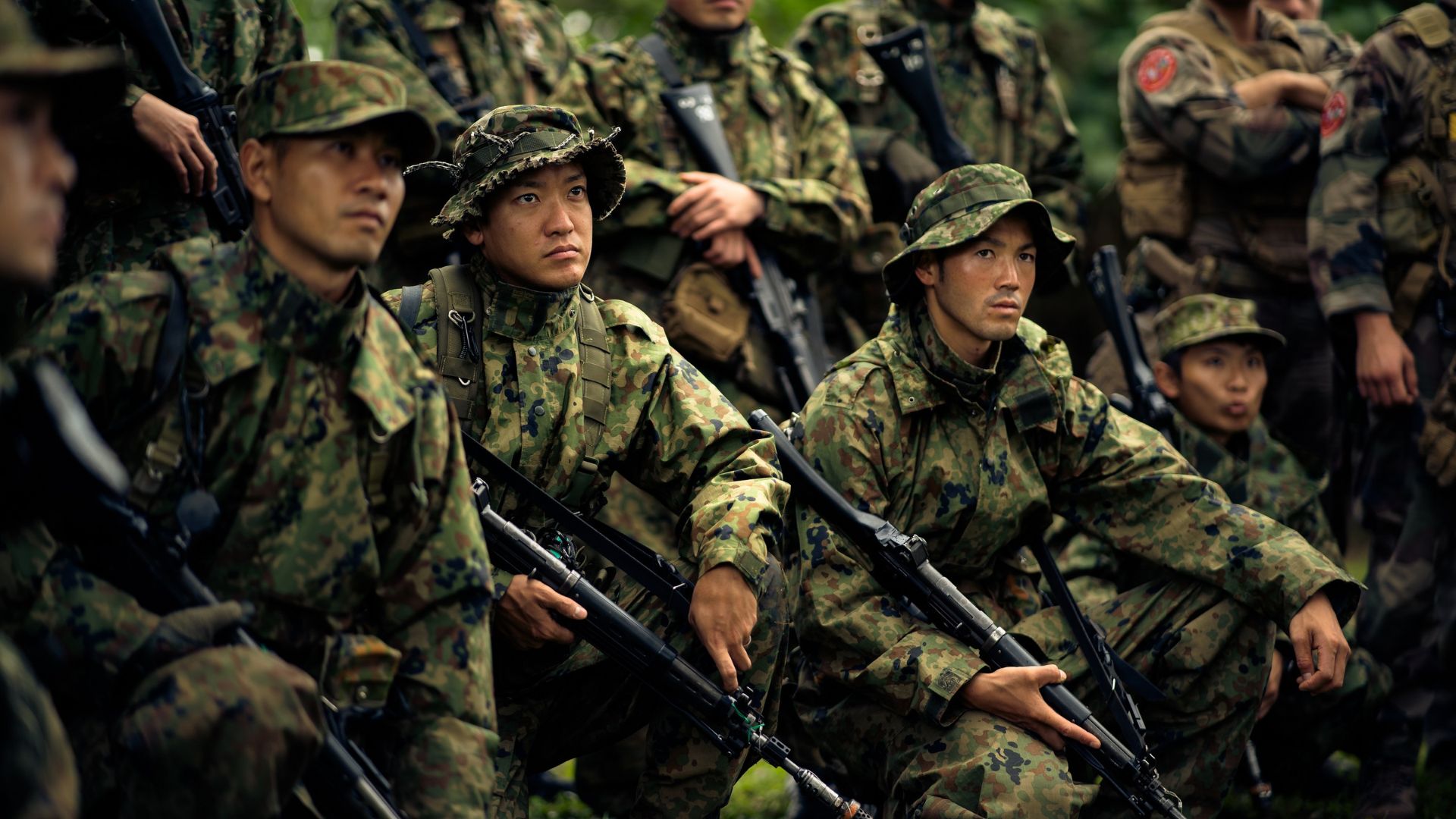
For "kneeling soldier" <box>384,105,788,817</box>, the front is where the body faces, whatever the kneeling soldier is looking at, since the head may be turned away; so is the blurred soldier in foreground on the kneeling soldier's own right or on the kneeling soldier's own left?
on the kneeling soldier's own right

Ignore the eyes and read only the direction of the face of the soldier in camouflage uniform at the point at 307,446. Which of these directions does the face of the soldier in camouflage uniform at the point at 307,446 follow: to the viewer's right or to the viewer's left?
to the viewer's right

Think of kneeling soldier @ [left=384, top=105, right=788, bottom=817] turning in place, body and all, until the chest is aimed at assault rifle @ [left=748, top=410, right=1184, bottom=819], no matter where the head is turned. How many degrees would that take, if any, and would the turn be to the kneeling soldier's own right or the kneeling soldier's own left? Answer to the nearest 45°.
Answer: approximately 45° to the kneeling soldier's own left

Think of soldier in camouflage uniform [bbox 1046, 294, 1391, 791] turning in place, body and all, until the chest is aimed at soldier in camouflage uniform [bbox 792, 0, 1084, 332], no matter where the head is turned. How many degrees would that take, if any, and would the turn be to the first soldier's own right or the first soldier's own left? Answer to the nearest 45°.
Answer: approximately 180°

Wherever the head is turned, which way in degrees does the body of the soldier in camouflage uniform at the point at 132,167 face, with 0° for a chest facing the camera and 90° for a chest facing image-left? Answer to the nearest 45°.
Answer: approximately 315°

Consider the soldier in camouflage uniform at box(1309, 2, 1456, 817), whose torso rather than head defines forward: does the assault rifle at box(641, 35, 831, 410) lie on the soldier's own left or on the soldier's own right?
on the soldier's own right

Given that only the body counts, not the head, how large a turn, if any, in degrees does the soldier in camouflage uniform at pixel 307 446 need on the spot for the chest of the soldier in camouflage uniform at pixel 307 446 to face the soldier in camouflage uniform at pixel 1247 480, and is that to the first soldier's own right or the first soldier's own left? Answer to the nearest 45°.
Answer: approximately 90° to the first soldier's own left
